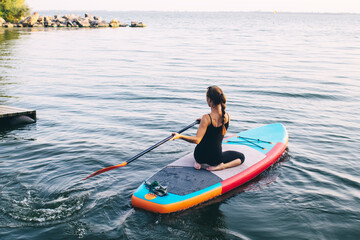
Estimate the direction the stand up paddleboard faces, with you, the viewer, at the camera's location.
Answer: facing away from the viewer and to the right of the viewer

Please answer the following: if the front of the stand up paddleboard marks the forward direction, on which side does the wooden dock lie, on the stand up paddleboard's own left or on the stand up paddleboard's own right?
on the stand up paddleboard's own left
